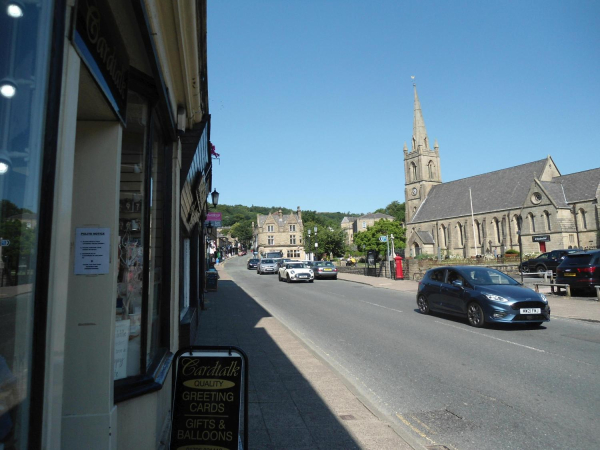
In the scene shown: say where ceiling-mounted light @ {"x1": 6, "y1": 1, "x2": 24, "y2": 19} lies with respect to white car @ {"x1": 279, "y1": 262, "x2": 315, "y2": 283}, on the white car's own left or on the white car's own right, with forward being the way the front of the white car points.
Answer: on the white car's own right

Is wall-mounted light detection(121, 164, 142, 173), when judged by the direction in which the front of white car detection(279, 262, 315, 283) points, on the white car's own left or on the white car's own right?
on the white car's own right

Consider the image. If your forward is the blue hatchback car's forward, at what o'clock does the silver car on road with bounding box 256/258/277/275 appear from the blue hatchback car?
The silver car on road is roughly at 6 o'clock from the blue hatchback car.

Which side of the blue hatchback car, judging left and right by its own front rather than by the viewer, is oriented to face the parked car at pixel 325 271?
back

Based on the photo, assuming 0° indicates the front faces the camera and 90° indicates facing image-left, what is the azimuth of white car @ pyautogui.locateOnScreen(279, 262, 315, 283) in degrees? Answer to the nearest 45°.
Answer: approximately 315°

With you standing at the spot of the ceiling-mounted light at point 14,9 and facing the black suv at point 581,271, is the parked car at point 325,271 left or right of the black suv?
left

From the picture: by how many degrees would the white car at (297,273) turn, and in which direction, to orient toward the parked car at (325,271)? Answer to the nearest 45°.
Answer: approximately 90° to its left
